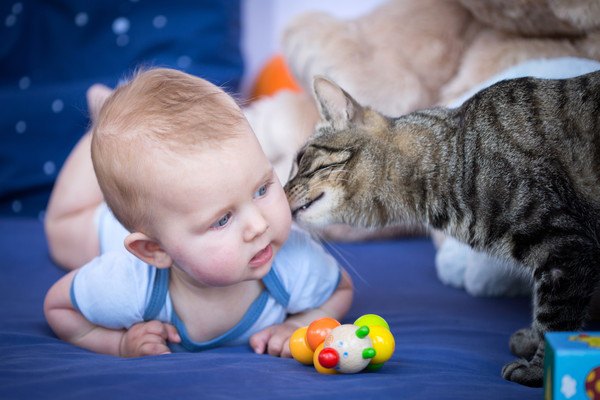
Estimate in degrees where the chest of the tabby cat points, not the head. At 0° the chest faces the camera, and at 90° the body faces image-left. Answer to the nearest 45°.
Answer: approximately 90°

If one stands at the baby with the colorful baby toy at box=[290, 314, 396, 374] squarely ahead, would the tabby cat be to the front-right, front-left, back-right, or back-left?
front-left
